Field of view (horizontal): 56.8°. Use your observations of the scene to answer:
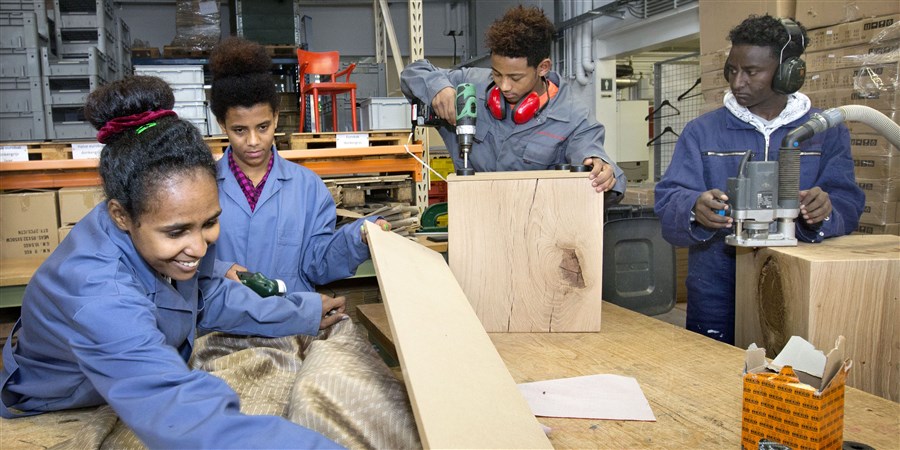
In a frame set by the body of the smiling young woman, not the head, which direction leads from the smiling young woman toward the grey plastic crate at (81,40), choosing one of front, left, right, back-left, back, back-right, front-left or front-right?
back-left

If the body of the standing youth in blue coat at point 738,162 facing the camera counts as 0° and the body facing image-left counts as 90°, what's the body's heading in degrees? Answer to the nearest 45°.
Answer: approximately 0°

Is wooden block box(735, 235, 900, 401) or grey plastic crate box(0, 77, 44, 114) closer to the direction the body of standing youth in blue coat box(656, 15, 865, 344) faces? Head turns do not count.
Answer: the wooden block

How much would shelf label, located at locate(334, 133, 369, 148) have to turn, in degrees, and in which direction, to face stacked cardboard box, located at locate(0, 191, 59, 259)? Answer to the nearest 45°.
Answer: approximately 90° to its right

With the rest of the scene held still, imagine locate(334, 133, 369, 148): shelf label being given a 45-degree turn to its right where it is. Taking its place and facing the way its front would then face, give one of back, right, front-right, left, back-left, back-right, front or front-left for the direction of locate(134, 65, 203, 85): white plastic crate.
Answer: right

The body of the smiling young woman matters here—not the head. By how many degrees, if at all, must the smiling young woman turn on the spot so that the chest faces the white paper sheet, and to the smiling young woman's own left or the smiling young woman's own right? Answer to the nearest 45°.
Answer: approximately 45° to the smiling young woman's own left

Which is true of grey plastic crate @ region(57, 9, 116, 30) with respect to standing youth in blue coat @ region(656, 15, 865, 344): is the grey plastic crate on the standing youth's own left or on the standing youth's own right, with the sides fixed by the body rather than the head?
on the standing youth's own right

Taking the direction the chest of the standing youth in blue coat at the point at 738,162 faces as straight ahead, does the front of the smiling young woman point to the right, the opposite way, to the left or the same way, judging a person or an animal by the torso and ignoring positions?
to the left

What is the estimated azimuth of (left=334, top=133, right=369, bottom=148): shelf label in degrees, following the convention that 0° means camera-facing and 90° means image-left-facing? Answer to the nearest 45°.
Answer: approximately 0°

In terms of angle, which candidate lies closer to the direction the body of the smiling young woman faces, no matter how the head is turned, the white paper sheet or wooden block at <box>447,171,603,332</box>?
the white paper sheet

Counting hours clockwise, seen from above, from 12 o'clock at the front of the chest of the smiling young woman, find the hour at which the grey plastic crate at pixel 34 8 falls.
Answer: The grey plastic crate is roughly at 7 o'clock from the smiling young woman.
